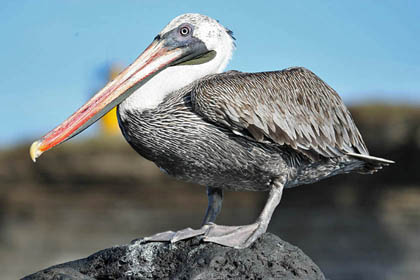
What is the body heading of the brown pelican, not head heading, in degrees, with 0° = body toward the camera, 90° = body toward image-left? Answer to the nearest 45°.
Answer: approximately 90°
